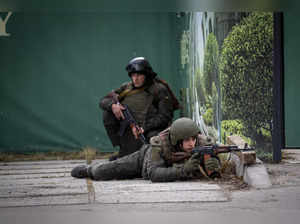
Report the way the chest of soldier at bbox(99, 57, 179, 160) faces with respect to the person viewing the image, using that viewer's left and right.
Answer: facing the viewer and to the left of the viewer
